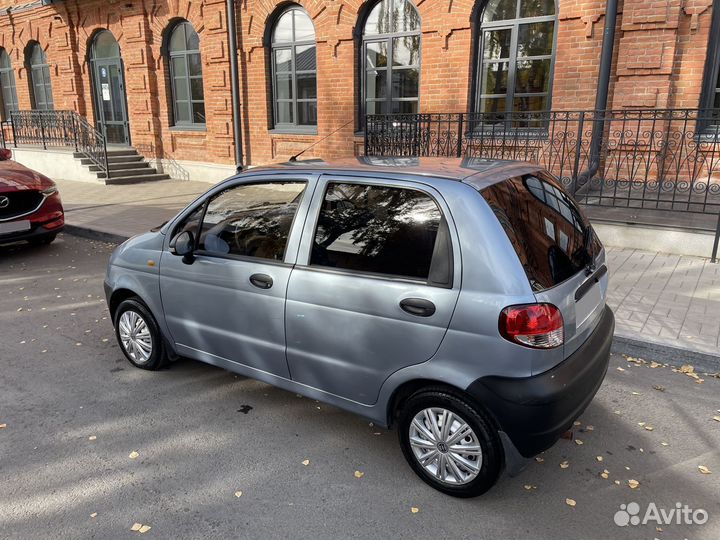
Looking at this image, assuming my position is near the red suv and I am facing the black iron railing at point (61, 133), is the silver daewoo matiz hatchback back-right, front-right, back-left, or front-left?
back-right

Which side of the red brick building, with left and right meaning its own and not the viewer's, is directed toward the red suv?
front

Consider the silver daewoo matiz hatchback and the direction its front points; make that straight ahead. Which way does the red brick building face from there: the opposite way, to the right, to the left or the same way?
to the left

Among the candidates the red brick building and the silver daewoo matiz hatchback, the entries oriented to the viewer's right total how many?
0

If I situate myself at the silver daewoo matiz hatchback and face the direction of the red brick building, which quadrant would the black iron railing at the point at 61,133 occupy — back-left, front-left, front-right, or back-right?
front-left

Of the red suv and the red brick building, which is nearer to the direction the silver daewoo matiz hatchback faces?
the red suv

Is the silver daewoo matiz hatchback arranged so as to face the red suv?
yes

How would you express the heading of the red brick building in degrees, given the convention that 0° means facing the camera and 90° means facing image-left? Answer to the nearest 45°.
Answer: approximately 45°

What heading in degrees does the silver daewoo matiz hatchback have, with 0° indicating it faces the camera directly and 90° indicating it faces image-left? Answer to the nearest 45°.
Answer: approximately 135°
